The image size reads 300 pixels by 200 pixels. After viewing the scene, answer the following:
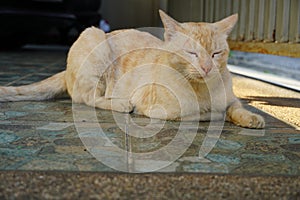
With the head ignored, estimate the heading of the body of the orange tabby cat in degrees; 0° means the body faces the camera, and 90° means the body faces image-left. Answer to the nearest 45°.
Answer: approximately 315°
